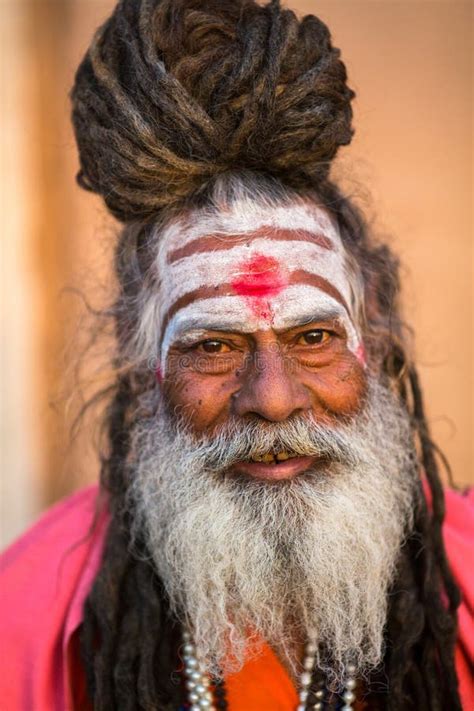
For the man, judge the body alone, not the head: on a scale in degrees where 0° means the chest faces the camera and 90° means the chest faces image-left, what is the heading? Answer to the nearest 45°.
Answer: approximately 0°
